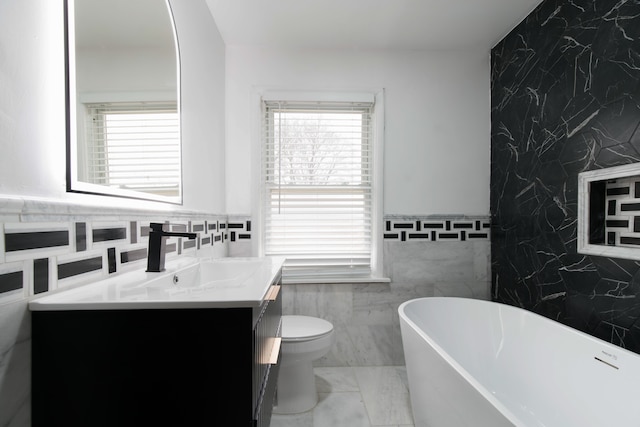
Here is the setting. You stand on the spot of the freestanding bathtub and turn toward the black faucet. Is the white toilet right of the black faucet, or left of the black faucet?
right

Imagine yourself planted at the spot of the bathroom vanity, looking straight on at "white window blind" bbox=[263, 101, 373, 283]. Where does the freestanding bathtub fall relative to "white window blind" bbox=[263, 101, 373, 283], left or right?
right

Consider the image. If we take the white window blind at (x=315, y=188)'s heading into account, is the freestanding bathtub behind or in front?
in front

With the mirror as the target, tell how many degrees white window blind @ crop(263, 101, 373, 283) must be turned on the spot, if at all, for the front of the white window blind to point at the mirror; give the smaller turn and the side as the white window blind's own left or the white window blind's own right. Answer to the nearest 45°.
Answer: approximately 45° to the white window blind's own right

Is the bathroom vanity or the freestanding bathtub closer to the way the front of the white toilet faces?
the freestanding bathtub

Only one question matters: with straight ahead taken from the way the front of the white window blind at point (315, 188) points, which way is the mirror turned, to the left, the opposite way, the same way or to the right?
to the left

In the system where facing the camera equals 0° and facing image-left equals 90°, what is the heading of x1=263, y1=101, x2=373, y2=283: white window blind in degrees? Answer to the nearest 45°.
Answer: approximately 0°
